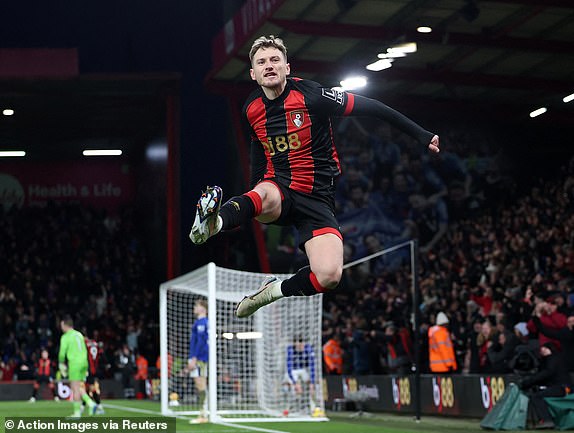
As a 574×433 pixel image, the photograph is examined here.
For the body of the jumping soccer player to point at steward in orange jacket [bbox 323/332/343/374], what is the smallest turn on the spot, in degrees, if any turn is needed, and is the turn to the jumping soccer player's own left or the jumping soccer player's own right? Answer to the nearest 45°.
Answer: approximately 135° to the jumping soccer player's own right

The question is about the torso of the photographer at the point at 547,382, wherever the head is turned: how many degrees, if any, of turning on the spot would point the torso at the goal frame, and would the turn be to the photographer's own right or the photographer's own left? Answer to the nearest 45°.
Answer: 0° — they already face it

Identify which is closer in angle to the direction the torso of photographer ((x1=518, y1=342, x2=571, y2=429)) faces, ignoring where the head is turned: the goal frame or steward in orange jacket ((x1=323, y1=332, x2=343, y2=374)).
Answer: the goal frame

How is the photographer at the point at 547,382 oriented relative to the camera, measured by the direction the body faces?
to the viewer's left

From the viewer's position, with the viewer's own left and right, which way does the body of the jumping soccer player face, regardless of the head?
facing the viewer and to the left of the viewer

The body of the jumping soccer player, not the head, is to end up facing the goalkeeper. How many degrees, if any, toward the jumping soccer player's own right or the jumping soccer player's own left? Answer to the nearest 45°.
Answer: approximately 135° to the jumping soccer player's own right

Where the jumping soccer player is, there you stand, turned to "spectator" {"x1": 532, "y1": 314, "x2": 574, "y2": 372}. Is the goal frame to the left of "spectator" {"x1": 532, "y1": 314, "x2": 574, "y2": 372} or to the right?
left

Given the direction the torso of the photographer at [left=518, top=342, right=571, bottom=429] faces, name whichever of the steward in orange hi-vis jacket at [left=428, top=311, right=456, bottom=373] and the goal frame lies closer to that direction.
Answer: the goal frame
